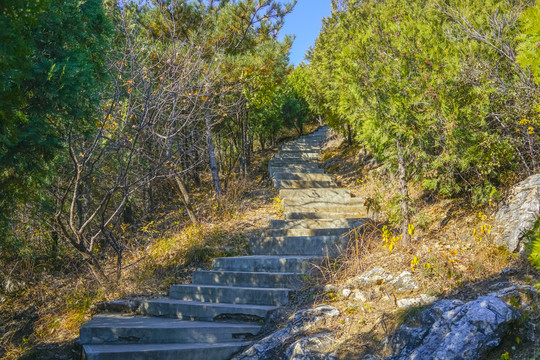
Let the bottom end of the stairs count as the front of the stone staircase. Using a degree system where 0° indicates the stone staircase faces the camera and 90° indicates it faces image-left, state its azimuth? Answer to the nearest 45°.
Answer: approximately 0°

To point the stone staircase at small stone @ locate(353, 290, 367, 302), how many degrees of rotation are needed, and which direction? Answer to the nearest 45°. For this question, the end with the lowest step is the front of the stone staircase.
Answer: approximately 45° to its left

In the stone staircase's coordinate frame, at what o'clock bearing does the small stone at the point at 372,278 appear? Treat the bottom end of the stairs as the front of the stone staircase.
The small stone is roughly at 10 o'clock from the stone staircase.

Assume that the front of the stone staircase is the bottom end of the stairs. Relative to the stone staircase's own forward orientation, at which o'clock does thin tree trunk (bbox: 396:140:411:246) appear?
The thin tree trunk is roughly at 9 o'clock from the stone staircase.

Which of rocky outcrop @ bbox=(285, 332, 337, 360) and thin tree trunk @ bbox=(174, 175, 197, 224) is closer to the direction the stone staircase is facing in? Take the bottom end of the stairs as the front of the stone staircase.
the rocky outcrop
